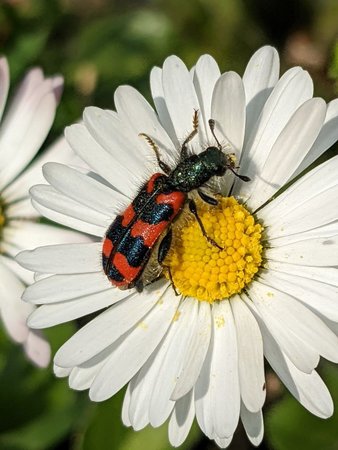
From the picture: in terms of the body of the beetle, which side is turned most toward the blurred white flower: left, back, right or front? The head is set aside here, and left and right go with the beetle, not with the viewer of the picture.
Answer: left

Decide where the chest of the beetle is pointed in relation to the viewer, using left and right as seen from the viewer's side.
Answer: facing away from the viewer and to the right of the viewer
